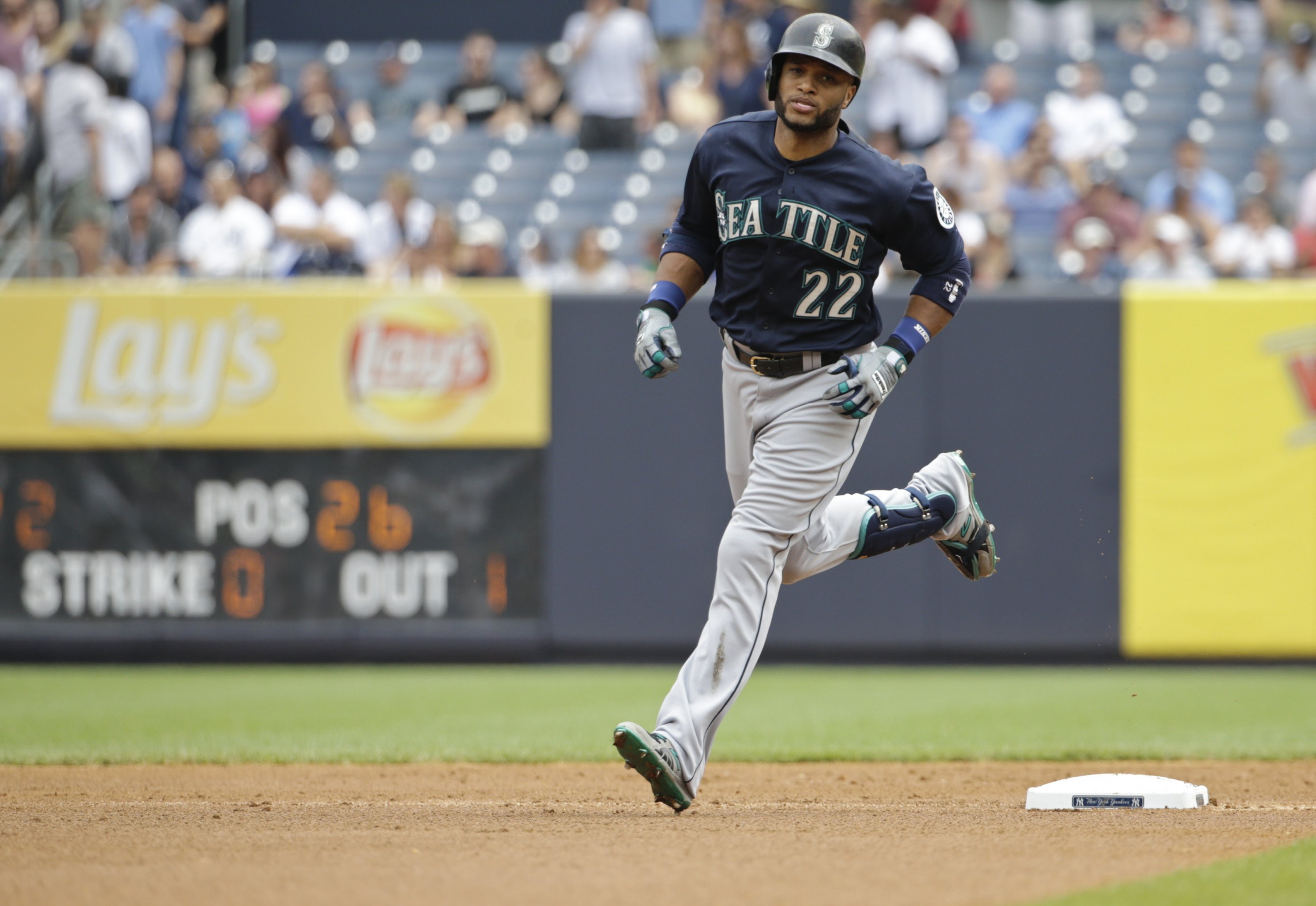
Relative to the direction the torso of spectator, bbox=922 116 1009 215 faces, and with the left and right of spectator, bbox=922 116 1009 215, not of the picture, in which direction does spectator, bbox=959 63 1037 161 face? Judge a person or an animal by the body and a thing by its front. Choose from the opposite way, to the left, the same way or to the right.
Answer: the same way

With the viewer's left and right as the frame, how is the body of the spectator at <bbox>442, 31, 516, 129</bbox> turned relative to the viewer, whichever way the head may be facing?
facing the viewer

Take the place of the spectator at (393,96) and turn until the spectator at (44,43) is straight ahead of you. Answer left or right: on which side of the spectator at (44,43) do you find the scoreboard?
left

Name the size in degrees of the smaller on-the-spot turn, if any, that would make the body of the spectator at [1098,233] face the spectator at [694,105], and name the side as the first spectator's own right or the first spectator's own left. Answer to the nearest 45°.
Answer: approximately 135° to the first spectator's own right

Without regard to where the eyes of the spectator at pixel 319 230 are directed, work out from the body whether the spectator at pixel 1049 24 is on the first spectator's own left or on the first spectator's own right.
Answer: on the first spectator's own left

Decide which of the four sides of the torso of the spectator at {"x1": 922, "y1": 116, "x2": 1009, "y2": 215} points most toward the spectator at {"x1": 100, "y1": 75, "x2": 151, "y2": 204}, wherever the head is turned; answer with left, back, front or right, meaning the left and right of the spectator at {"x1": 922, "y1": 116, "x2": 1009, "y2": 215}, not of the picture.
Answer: right

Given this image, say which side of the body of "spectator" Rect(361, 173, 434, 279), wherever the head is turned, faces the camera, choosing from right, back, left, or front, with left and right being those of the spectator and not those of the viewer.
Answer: front

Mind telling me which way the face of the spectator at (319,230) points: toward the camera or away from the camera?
toward the camera

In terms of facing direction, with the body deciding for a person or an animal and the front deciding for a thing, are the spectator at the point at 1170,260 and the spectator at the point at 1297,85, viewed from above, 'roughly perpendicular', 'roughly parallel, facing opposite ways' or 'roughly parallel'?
roughly parallel

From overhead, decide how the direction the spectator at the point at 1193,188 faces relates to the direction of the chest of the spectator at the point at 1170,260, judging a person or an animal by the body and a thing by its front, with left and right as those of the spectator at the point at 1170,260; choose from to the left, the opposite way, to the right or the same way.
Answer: the same way

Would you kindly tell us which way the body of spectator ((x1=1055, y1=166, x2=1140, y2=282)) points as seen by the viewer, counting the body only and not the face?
toward the camera

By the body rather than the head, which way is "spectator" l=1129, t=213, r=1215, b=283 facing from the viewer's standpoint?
toward the camera

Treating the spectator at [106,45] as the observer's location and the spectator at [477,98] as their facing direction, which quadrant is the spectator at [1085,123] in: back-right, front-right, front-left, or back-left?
front-right

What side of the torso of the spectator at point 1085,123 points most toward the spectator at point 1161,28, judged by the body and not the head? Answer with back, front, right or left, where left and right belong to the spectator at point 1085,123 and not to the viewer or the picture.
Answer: back

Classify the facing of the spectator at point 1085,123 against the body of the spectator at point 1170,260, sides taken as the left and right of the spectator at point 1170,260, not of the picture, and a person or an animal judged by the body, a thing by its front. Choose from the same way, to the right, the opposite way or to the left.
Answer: the same way

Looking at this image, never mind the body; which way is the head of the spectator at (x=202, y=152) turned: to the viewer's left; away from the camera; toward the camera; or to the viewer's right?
toward the camera
